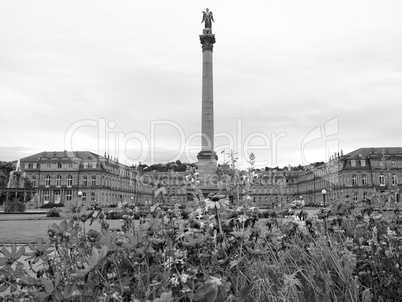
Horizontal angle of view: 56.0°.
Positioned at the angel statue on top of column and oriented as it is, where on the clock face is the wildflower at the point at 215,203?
The wildflower is roughly at 12 o'clock from the angel statue on top of column.

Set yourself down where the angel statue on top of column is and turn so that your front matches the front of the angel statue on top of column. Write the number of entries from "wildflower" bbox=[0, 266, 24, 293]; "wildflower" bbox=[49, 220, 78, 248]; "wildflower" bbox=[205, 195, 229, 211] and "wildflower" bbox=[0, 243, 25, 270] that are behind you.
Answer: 0

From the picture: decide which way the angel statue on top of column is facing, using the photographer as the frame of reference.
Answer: facing the viewer

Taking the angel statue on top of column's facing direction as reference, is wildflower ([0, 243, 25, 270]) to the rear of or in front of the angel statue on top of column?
in front

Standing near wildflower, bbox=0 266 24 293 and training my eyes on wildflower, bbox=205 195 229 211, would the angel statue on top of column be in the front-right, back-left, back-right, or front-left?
front-left

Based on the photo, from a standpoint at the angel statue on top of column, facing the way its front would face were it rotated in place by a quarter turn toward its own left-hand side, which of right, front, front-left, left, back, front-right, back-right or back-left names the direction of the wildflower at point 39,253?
right

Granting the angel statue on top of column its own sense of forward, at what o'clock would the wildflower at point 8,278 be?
The wildflower is roughly at 12 o'clock from the angel statue on top of column.

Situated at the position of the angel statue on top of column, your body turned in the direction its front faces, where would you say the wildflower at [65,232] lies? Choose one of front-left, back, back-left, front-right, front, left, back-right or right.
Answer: front

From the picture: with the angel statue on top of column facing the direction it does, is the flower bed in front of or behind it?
in front
